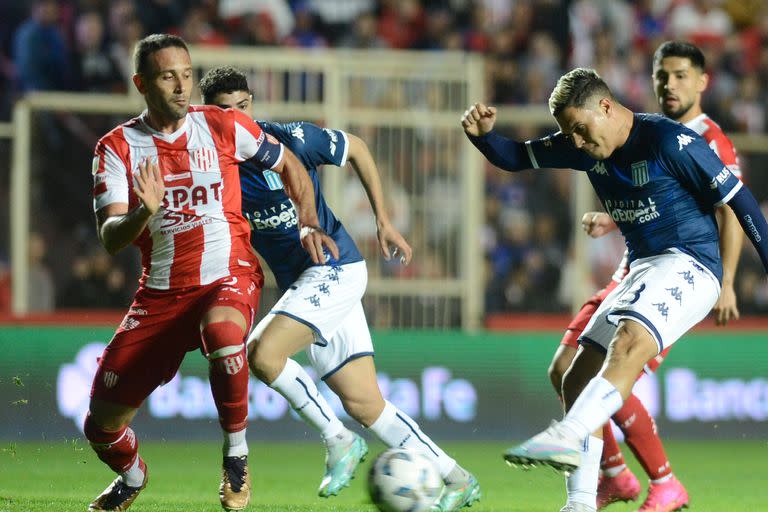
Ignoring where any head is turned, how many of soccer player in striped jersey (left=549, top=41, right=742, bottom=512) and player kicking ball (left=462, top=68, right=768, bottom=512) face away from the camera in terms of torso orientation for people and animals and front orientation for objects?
0

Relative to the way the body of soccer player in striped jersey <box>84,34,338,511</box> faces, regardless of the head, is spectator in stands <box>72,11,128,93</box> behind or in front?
behind

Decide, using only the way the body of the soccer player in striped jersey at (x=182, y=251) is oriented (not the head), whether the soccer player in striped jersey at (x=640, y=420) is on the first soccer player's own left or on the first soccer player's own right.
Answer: on the first soccer player's own left

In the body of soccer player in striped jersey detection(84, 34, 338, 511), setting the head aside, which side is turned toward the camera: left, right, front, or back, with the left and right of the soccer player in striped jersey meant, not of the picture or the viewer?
front

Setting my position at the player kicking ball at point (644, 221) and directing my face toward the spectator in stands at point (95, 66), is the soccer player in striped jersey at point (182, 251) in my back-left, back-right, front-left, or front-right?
front-left

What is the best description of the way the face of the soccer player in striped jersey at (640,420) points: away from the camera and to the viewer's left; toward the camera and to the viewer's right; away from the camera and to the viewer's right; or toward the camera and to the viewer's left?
toward the camera and to the viewer's left

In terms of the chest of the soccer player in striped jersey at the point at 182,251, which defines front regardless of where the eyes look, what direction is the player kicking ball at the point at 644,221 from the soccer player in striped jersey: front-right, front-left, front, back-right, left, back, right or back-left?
left

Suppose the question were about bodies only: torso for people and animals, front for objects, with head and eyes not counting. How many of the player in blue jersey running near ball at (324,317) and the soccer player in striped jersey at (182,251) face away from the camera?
0

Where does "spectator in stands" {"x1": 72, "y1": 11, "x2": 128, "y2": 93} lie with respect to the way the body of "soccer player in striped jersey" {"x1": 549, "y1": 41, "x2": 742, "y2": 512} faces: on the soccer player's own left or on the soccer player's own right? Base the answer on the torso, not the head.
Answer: on the soccer player's own right

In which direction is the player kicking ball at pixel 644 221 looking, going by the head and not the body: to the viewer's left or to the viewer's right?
to the viewer's left

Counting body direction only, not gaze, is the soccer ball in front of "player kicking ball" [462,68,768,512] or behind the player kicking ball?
in front

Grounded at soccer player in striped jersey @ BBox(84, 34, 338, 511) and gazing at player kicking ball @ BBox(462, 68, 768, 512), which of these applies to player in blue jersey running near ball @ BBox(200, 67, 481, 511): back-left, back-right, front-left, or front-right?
front-left

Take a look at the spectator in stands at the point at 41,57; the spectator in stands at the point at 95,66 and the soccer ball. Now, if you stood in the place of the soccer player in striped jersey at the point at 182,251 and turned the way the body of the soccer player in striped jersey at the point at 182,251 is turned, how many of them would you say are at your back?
2

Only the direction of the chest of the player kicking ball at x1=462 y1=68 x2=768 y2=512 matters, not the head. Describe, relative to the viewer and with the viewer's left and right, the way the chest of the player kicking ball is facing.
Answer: facing the viewer and to the left of the viewer
